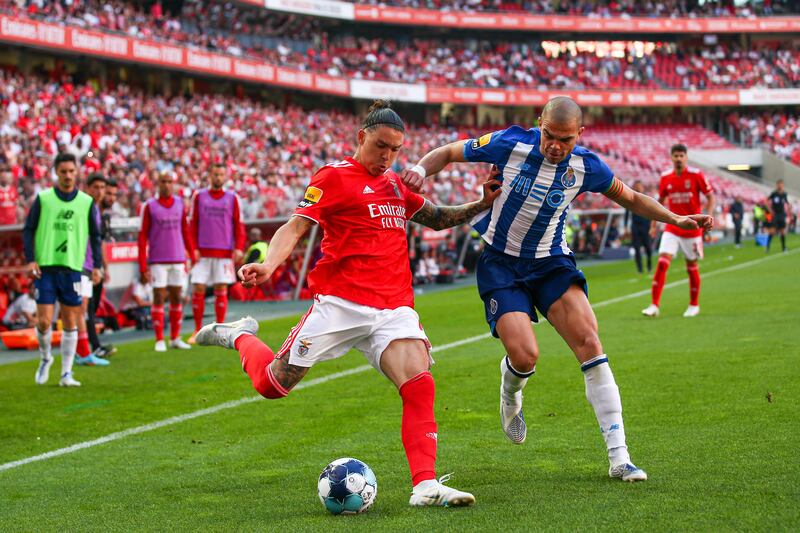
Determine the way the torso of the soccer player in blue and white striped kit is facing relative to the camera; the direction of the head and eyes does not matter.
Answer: toward the camera

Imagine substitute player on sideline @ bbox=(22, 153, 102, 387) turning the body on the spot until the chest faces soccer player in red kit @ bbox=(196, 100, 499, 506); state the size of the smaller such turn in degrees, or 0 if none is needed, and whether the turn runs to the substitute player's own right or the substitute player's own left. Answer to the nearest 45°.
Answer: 0° — they already face them

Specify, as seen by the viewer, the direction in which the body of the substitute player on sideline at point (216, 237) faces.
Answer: toward the camera

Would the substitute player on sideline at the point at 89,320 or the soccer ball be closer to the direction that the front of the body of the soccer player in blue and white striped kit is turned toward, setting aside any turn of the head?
the soccer ball

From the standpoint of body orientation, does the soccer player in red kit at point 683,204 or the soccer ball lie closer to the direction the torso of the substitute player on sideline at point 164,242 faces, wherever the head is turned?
the soccer ball

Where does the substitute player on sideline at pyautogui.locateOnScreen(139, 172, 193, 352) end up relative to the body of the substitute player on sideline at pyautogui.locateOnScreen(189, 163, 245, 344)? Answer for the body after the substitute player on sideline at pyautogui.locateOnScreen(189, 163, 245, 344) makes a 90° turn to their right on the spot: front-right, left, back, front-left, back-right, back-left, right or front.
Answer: front

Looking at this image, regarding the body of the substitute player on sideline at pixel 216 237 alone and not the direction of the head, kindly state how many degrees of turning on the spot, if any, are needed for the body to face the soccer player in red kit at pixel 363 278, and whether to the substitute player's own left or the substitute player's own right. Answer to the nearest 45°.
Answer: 0° — they already face them

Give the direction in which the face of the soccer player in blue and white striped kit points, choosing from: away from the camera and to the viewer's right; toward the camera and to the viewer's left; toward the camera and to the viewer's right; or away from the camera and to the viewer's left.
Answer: toward the camera and to the viewer's left

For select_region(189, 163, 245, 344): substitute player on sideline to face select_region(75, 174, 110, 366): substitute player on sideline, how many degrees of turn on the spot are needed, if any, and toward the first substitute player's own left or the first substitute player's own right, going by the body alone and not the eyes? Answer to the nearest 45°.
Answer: approximately 45° to the first substitute player's own right

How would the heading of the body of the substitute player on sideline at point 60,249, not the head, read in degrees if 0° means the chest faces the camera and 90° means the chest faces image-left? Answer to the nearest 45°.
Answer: approximately 0°
